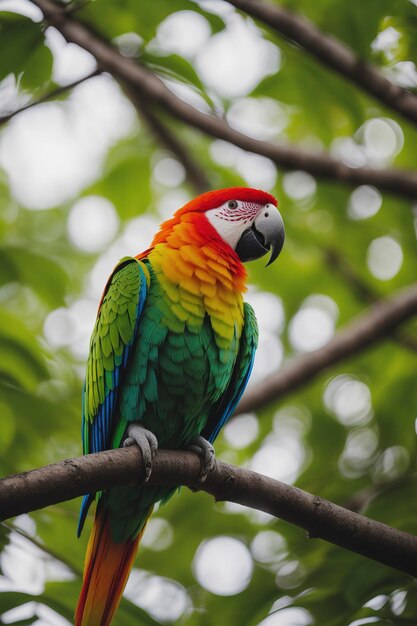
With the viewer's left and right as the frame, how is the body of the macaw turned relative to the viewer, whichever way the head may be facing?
facing the viewer and to the right of the viewer

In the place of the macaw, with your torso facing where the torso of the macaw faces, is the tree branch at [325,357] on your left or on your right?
on your left
